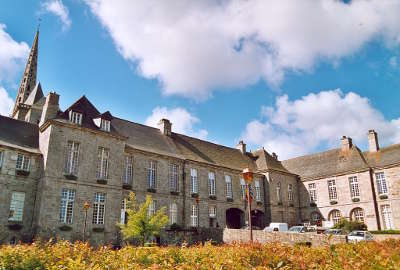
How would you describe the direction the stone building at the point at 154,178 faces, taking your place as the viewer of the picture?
facing the viewer and to the right of the viewer

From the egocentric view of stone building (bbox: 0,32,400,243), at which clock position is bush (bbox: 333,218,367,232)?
The bush is roughly at 10 o'clock from the stone building.
